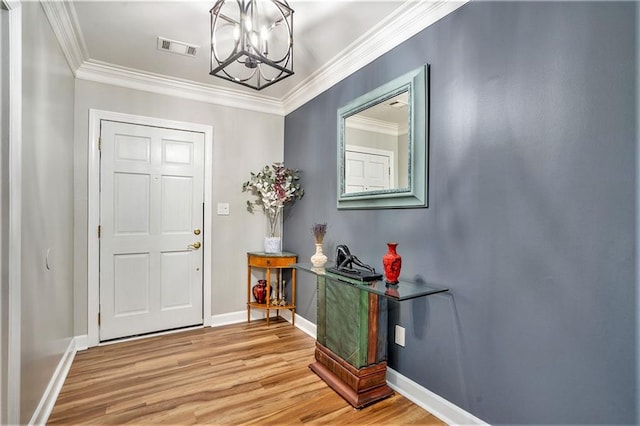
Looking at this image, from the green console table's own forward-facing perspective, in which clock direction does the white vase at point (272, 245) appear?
The white vase is roughly at 3 o'clock from the green console table.

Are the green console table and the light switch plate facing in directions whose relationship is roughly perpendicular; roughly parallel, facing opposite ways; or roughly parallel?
roughly perpendicular

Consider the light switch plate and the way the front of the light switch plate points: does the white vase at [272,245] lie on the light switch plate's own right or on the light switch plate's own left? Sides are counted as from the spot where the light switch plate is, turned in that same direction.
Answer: on the light switch plate's own left

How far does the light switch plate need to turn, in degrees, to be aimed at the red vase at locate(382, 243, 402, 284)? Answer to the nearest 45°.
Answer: approximately 45° to its left

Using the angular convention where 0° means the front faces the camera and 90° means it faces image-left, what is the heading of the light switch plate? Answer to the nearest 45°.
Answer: approximately 0°

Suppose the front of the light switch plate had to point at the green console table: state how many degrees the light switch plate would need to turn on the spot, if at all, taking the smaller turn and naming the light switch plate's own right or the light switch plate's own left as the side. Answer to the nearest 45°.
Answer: approximately 45° to the light switch plate's own left

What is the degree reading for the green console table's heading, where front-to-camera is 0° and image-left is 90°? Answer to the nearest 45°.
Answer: approximately 45°

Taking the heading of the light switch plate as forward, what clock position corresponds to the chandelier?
The chandelier is roughly at 12 o'clock from the light switch plate.

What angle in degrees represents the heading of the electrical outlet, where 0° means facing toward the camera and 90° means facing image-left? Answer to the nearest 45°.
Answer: approximately 45°

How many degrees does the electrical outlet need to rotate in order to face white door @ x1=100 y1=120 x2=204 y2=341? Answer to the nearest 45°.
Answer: approximately 45° to its right

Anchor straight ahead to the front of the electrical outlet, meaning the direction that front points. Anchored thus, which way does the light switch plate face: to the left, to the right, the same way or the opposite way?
to the left
